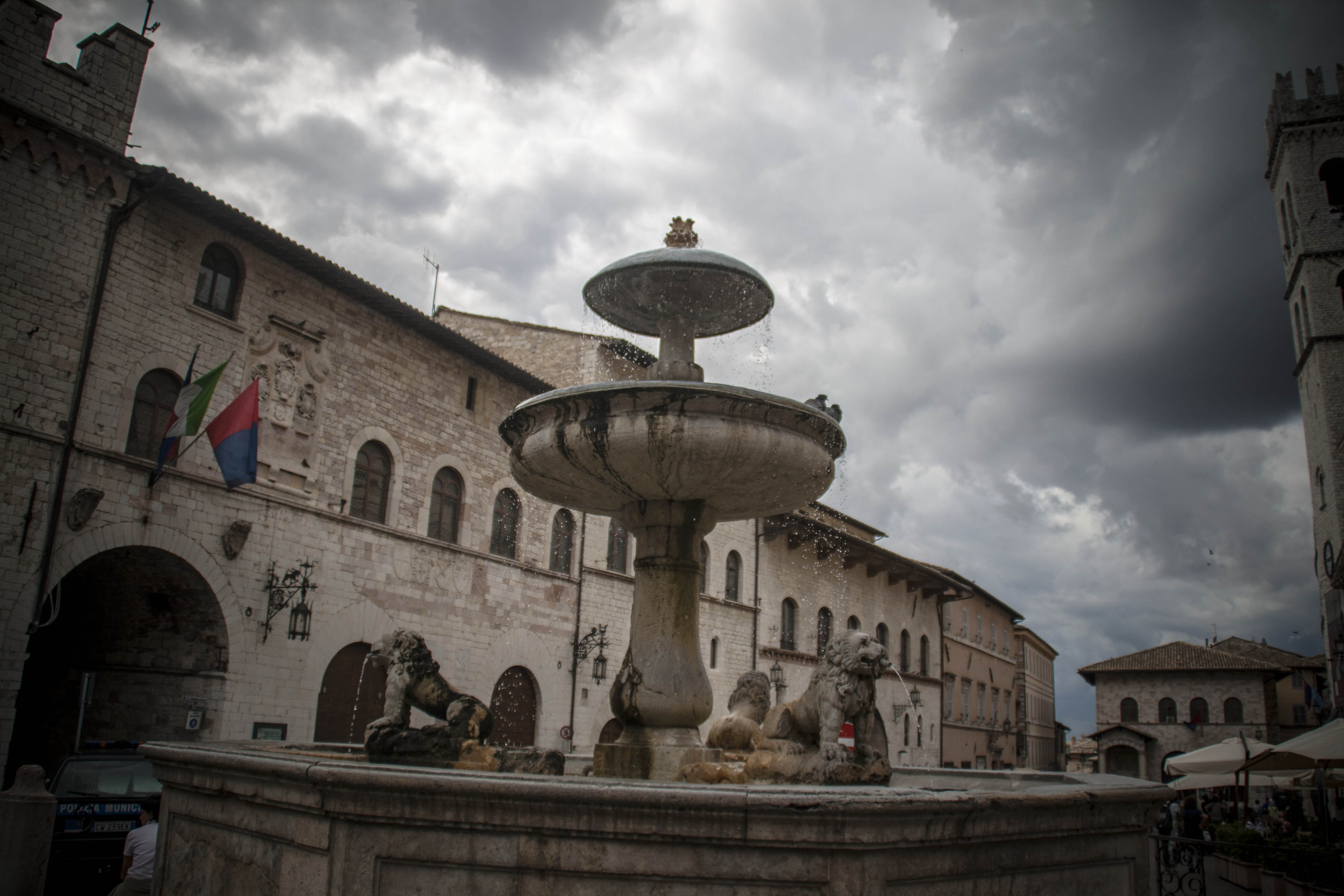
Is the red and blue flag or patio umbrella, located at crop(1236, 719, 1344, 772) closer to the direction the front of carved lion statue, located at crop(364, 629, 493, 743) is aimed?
the red and blue flag

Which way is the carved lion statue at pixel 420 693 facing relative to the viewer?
to the viewer's left

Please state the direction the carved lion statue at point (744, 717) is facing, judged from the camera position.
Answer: facing away from the viewer and to the right of the viewer

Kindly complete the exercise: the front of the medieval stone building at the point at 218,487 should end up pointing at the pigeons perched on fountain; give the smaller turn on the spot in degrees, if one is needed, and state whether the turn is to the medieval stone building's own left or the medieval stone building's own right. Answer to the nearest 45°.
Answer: approximately 45° to the medieval stone building's own right

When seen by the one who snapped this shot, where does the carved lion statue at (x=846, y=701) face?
facing the viewer and to the right of the viewer

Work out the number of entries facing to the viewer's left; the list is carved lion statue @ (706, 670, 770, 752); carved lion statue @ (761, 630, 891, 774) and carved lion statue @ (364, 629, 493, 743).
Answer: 1

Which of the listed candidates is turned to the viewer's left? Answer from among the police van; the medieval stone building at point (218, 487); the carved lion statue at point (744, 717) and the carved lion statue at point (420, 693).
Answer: the carved lion statue at point (420, 693)

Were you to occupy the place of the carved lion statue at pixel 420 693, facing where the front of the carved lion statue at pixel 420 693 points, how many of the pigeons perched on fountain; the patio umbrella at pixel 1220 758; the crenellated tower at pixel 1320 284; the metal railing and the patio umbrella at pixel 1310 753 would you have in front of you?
0

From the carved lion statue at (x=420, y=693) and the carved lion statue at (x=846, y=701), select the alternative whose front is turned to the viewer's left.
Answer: the carved lion statue at (x=420, y=693)

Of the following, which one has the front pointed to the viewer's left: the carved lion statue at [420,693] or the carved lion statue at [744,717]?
the carved lion statue at [420,693]
